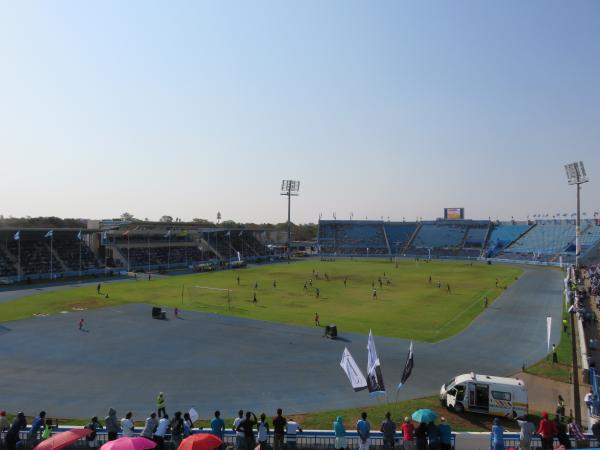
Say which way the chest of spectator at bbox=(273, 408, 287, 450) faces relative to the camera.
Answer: away from the camera

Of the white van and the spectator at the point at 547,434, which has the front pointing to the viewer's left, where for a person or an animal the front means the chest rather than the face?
the white van

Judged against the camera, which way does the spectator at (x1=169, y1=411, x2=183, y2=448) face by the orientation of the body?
away from the camera

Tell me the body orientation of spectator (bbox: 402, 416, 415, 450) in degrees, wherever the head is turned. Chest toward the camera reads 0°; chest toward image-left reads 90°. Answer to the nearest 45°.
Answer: approximately 180°

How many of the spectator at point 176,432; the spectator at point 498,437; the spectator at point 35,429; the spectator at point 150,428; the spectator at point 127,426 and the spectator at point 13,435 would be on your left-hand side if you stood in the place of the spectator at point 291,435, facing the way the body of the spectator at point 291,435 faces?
5

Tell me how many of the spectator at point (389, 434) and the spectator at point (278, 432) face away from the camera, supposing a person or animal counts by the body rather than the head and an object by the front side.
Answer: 2

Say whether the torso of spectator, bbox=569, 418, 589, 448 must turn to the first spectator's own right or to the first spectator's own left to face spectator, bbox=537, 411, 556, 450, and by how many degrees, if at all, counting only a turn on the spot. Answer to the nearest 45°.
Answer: approximately 90° to the first spectator's own left

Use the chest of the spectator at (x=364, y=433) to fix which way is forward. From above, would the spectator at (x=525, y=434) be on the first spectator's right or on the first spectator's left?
on the first spectator's right

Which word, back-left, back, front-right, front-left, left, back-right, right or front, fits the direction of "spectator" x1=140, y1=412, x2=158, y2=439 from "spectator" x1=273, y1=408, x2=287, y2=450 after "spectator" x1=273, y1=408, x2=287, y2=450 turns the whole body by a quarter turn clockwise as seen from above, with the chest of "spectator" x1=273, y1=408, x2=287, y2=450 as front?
back

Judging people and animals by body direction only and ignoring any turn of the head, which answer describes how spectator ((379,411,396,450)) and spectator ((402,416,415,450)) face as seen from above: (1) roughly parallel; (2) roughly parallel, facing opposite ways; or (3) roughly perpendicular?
roughly parallel

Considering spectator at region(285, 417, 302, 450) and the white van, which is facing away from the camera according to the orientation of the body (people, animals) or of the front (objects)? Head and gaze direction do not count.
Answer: the spectator

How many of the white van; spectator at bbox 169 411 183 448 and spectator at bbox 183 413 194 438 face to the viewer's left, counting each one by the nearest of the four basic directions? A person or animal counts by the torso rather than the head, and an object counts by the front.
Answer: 1

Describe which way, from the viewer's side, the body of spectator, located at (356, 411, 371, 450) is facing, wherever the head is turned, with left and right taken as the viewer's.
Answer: facing away from the viewer
